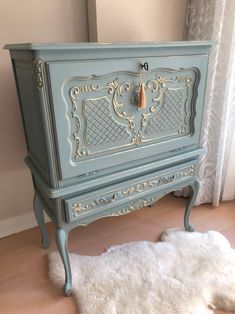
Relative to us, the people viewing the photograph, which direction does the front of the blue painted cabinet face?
facing the viewer and to the right of the viewer
